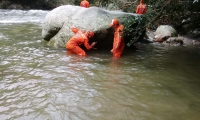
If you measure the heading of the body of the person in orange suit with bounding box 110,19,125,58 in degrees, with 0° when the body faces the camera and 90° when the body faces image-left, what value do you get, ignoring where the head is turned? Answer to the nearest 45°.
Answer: approximately 90°

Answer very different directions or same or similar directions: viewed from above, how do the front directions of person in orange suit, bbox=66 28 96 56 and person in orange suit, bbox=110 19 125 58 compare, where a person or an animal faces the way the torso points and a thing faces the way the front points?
very different directions
